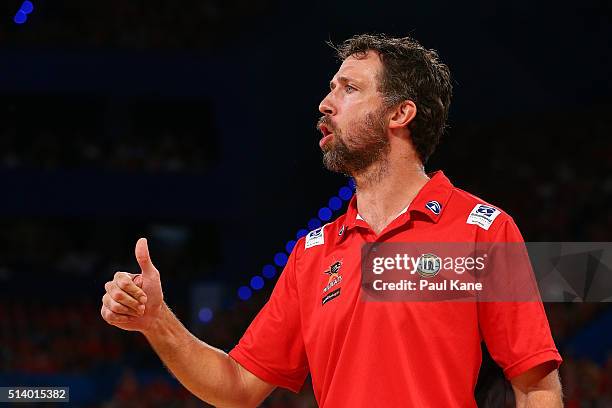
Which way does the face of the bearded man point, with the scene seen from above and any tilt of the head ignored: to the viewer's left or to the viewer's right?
to the viewer's left

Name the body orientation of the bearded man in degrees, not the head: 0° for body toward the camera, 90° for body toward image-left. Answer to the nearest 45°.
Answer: approximately 45°
